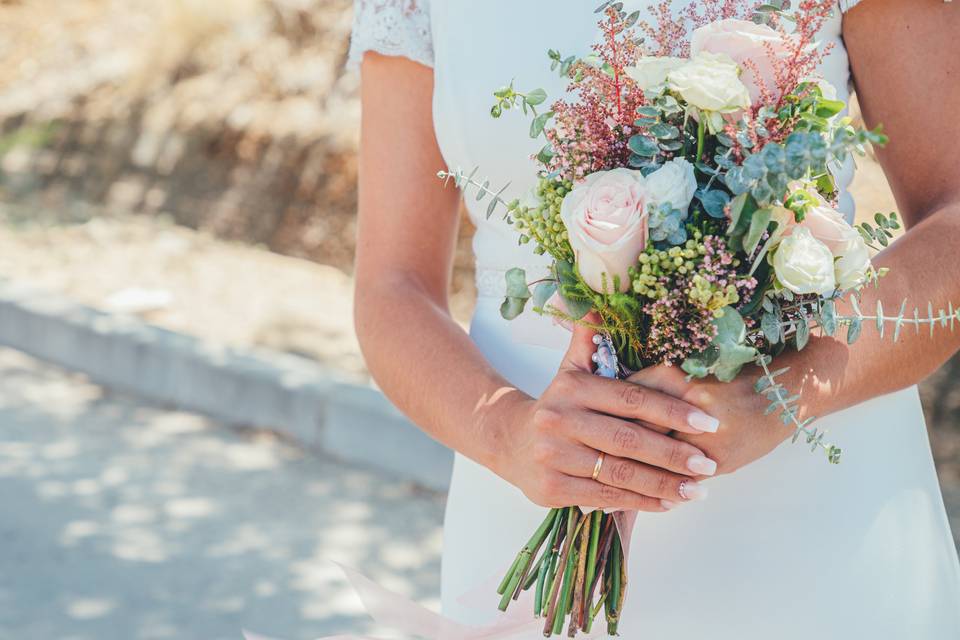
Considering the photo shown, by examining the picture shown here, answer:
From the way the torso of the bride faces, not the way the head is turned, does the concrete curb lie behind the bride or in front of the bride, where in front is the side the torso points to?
behind

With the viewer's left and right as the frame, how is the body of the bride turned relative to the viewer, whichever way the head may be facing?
facing the viewer
